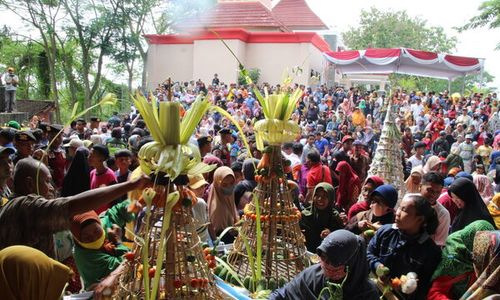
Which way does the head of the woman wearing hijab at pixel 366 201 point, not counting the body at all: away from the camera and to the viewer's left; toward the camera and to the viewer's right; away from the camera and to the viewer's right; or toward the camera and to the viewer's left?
toward the camera and to the viewer's left

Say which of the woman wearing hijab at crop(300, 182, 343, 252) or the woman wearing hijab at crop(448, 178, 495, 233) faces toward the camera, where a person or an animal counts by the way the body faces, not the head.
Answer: the woman wearing hijab at crop(300, 182, 343, 252)

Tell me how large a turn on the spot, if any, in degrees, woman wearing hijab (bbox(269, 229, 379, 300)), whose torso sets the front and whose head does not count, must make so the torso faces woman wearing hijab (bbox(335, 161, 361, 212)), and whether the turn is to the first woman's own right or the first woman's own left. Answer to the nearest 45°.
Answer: approximately 135° to the first woman's own right

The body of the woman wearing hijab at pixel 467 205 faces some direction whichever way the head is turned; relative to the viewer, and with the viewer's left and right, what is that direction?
facing to the left of the viewer

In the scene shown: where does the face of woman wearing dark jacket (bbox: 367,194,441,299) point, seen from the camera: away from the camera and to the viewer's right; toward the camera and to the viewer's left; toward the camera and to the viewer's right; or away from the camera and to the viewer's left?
toward the camera and to the viewer's left

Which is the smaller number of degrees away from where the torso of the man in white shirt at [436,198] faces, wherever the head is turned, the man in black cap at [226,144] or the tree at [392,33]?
the man in black cap

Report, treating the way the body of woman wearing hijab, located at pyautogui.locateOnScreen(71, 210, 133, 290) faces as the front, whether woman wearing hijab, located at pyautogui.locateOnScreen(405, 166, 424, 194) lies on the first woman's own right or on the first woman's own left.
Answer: on the first woman's own left

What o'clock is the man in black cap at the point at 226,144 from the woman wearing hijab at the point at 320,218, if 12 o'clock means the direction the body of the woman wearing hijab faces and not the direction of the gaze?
The man in black cap is roughly at 5 o'clock from the woman wearing hijab.

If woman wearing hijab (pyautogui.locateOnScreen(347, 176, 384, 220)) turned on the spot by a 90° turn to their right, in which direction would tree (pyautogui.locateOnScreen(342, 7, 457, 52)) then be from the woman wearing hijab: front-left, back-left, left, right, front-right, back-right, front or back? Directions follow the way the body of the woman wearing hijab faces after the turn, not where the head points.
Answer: front-right

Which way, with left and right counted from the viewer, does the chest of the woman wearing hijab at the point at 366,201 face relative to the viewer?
facing the viewer and to the left of the viewer

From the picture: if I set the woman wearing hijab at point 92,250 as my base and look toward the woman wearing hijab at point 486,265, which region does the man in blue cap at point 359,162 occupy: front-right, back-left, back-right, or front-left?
front-left

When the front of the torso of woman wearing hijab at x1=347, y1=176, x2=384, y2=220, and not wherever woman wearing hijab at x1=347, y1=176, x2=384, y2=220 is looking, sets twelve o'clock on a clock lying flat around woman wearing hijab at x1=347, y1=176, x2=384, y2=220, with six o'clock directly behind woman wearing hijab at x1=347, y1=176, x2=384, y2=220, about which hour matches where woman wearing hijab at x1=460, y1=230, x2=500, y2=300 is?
woman wearing hijab at x1=460, y1=230, x2=500, y2=300 is roughly at 10 o'clock from woman wearing hijab at x1=347, y1=176, x2=384, y2=220.

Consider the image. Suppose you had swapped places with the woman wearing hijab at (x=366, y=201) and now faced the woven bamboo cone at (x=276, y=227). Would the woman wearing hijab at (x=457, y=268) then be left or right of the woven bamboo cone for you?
left

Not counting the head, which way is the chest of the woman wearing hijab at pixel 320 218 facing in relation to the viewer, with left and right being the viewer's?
facing the viewer

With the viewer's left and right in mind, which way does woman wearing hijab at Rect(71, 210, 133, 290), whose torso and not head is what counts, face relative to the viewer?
facing the viewer and to the right of the viewer

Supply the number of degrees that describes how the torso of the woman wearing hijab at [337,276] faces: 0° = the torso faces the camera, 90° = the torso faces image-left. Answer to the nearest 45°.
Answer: approximately 45°

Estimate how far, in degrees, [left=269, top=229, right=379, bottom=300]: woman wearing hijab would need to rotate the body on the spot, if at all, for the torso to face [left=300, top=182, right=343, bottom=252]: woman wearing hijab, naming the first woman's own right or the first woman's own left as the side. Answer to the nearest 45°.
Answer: approximately 135° to the first woman's own right
